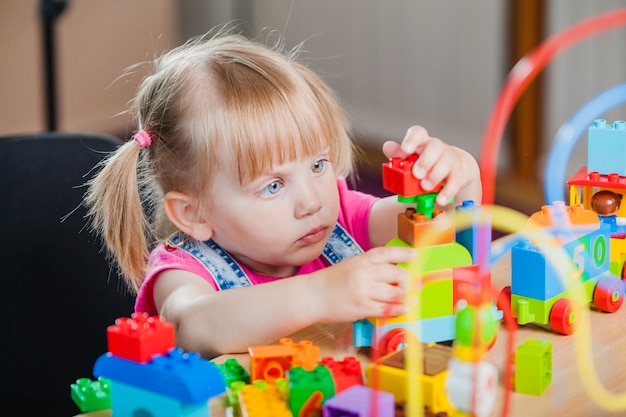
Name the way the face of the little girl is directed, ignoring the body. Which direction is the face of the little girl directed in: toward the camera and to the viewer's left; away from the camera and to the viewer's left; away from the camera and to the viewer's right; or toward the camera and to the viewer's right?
toward the camera and to the viewer's right

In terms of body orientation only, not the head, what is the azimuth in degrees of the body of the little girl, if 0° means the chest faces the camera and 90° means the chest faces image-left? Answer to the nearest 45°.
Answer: approximately 315°

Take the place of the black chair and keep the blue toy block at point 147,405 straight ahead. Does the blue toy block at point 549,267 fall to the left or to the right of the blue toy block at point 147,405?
left
